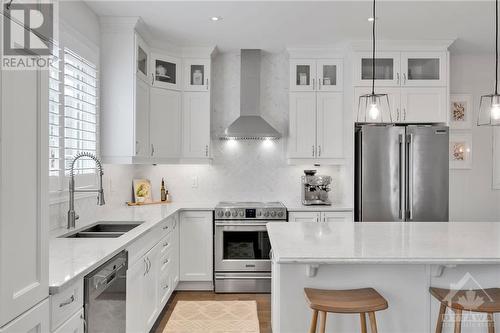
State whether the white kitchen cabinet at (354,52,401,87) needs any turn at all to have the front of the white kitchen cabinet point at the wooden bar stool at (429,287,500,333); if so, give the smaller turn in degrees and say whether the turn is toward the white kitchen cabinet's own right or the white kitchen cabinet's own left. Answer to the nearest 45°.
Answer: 0° — it already faces it

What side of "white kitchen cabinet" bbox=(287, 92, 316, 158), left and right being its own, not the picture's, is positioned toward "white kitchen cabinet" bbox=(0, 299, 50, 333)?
front

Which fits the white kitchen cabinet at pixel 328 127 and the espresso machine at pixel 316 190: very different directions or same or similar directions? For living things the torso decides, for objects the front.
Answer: same or similar directions

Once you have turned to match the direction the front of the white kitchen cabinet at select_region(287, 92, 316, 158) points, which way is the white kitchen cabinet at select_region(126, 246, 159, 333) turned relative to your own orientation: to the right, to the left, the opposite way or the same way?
to the left

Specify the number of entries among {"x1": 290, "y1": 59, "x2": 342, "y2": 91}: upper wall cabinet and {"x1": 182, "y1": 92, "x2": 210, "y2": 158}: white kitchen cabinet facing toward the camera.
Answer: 2

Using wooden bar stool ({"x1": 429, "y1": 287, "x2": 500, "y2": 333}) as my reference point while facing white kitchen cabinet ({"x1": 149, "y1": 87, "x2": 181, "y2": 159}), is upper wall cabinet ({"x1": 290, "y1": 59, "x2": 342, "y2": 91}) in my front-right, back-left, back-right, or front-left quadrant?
front-right

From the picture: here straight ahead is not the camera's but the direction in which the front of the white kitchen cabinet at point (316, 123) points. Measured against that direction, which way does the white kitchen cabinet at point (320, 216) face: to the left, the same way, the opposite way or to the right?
the same way

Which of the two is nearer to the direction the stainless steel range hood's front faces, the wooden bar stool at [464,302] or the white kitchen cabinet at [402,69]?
the wooden bar stool

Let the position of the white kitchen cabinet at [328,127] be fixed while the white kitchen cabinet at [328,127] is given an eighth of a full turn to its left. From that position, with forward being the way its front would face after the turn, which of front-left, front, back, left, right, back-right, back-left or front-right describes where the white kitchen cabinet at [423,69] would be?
front-left

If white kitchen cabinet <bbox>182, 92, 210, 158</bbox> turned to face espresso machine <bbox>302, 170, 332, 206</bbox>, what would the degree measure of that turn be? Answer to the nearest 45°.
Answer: approximately 90° to its left

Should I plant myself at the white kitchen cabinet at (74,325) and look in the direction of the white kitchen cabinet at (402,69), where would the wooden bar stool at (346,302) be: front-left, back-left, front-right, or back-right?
front-right

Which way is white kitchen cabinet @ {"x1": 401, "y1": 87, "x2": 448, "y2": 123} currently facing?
toward the camera

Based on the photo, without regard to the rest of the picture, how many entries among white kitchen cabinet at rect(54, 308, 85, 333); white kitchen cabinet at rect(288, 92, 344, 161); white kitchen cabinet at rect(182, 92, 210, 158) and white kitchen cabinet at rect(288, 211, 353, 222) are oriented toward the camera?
3

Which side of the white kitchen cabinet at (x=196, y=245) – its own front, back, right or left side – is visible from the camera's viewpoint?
front

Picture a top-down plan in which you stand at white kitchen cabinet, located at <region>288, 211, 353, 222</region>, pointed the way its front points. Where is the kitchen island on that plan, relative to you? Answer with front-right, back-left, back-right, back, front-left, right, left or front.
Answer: front

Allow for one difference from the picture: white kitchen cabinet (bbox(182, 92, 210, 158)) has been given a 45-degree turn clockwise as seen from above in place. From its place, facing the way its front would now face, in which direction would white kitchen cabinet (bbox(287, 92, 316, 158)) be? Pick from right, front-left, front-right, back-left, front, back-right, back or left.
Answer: back-left

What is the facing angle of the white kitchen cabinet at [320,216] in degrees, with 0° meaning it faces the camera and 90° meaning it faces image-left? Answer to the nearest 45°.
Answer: approximately 0°

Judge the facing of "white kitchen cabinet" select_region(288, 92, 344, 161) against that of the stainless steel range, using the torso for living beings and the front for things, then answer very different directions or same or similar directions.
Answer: same or similar directions
